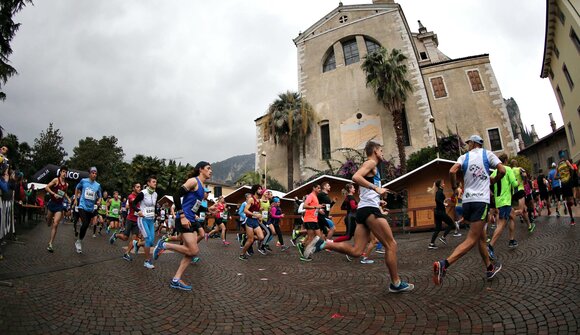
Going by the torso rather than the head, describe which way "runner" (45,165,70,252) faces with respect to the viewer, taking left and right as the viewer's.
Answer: facing the viewer and to the right of the viewer

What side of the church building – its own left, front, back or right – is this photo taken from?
front

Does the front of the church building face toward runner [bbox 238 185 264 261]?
yes

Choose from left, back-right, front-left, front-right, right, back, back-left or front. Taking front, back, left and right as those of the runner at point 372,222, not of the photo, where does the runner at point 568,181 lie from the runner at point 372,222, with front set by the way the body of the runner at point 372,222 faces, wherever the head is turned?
front-left

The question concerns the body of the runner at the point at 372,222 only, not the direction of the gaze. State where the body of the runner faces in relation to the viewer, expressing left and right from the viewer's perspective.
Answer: facing to the right of the viewer

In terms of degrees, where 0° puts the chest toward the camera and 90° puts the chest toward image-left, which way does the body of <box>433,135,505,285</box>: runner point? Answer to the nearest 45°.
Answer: approximately 225°

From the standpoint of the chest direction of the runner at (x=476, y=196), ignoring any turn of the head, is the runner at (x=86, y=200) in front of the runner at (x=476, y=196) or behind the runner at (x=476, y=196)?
behind
